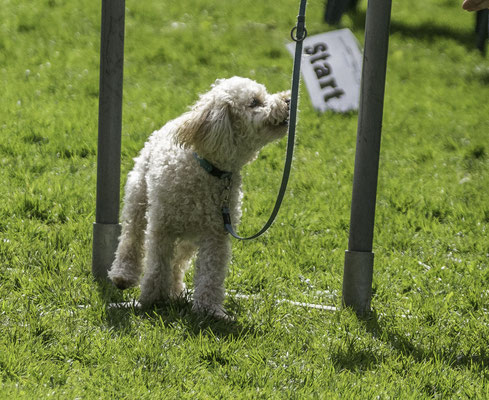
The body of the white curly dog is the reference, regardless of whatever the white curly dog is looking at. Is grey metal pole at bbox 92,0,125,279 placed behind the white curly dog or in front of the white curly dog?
behind

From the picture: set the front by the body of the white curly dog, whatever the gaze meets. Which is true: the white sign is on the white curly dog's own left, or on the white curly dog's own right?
on the white curly dog's own left

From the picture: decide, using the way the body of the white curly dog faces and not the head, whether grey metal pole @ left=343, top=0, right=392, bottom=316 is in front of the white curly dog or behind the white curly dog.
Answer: in front
